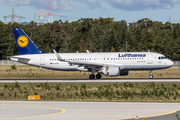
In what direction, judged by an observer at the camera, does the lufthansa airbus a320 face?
facing to the right of the viewer
